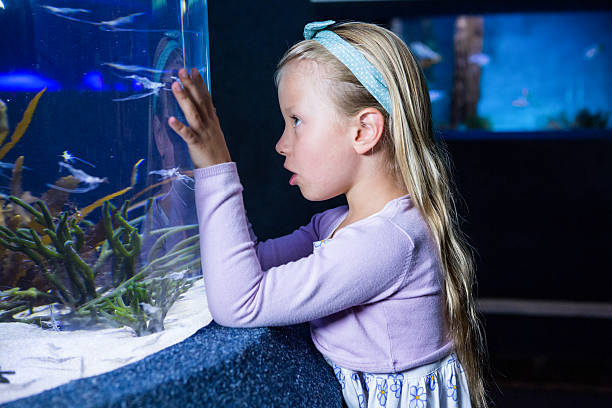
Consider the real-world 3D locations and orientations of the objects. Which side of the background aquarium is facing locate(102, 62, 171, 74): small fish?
front

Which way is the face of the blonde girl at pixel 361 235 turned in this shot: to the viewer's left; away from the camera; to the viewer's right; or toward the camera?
to the viewer's left

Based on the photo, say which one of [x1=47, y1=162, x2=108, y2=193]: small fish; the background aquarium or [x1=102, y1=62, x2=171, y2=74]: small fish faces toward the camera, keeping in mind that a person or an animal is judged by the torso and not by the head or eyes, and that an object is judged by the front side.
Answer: the background aquarium
